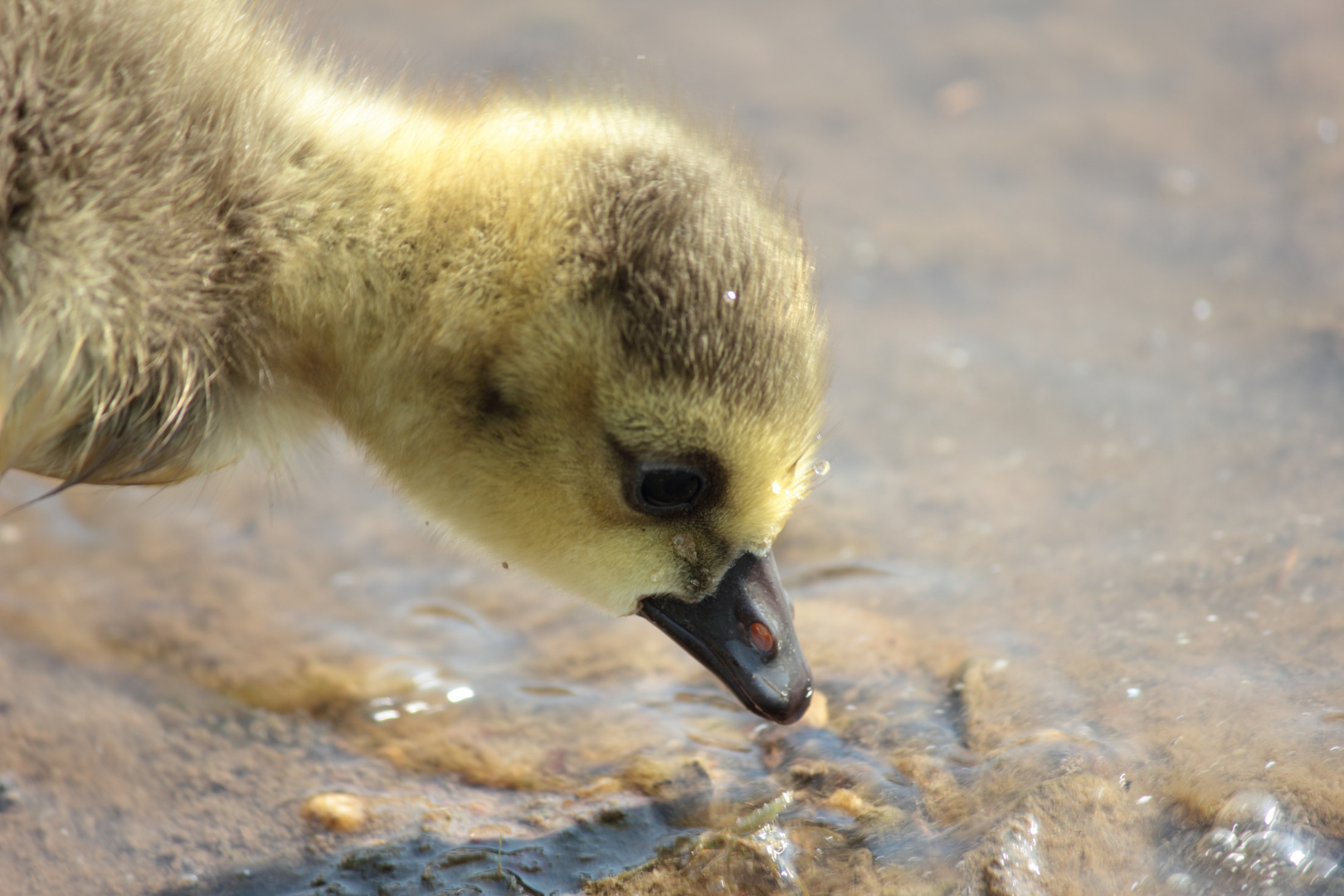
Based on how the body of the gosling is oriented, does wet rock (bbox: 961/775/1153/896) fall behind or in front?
in front

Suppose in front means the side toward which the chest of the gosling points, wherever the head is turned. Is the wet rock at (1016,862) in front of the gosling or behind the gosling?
in front

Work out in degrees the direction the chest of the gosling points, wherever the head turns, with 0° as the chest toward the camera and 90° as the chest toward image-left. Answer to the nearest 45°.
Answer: approximately 270°
